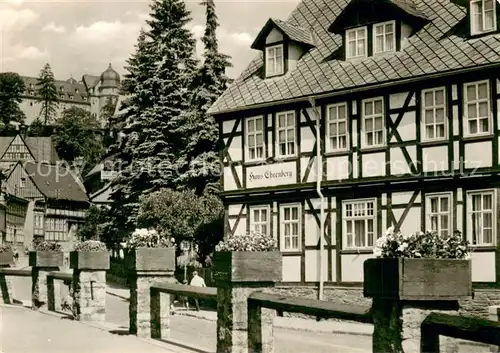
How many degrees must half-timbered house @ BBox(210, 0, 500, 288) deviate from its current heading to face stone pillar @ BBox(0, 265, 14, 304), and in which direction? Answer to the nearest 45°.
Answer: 0° — it already faces it

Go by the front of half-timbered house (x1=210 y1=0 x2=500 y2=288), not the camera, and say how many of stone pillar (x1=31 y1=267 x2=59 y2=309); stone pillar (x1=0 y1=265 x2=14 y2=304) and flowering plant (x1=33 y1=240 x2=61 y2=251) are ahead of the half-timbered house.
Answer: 3

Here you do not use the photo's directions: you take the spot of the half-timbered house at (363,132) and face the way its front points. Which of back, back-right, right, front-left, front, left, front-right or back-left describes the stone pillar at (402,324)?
front-left

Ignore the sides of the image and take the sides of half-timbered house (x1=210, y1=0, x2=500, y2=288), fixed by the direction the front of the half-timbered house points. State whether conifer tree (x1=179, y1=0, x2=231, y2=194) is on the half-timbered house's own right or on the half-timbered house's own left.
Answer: on the half-timbered house's own right

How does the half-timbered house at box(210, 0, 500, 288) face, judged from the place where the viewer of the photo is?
facing the viewer and to the left of the viewer

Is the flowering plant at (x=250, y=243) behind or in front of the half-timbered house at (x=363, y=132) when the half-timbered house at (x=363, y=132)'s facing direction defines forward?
in front

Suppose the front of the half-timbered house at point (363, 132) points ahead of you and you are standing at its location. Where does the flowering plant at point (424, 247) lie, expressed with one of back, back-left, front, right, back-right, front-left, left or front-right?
front-left
